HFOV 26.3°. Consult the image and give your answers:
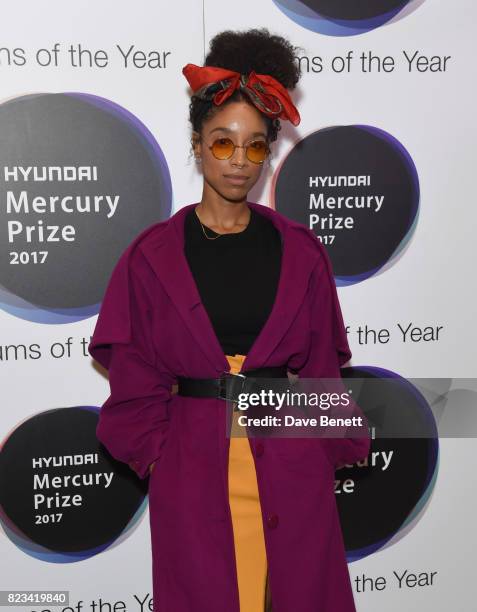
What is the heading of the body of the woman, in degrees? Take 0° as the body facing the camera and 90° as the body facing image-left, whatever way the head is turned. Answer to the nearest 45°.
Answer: approximately 0°
